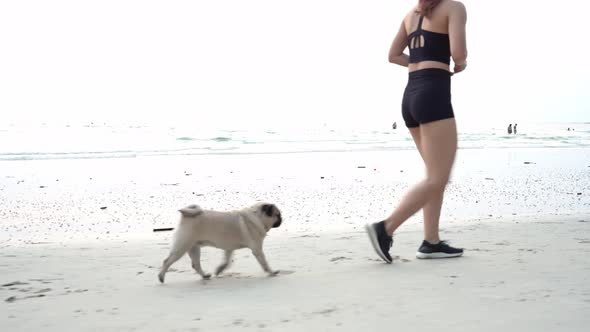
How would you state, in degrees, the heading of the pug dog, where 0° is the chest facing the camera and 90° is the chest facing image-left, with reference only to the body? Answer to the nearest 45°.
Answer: approximately 270°

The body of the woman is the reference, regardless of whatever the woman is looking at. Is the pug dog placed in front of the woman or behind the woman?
behind

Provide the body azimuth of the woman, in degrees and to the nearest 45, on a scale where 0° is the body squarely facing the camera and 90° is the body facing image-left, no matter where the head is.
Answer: approximately 225°

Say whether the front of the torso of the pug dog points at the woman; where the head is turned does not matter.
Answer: yes
